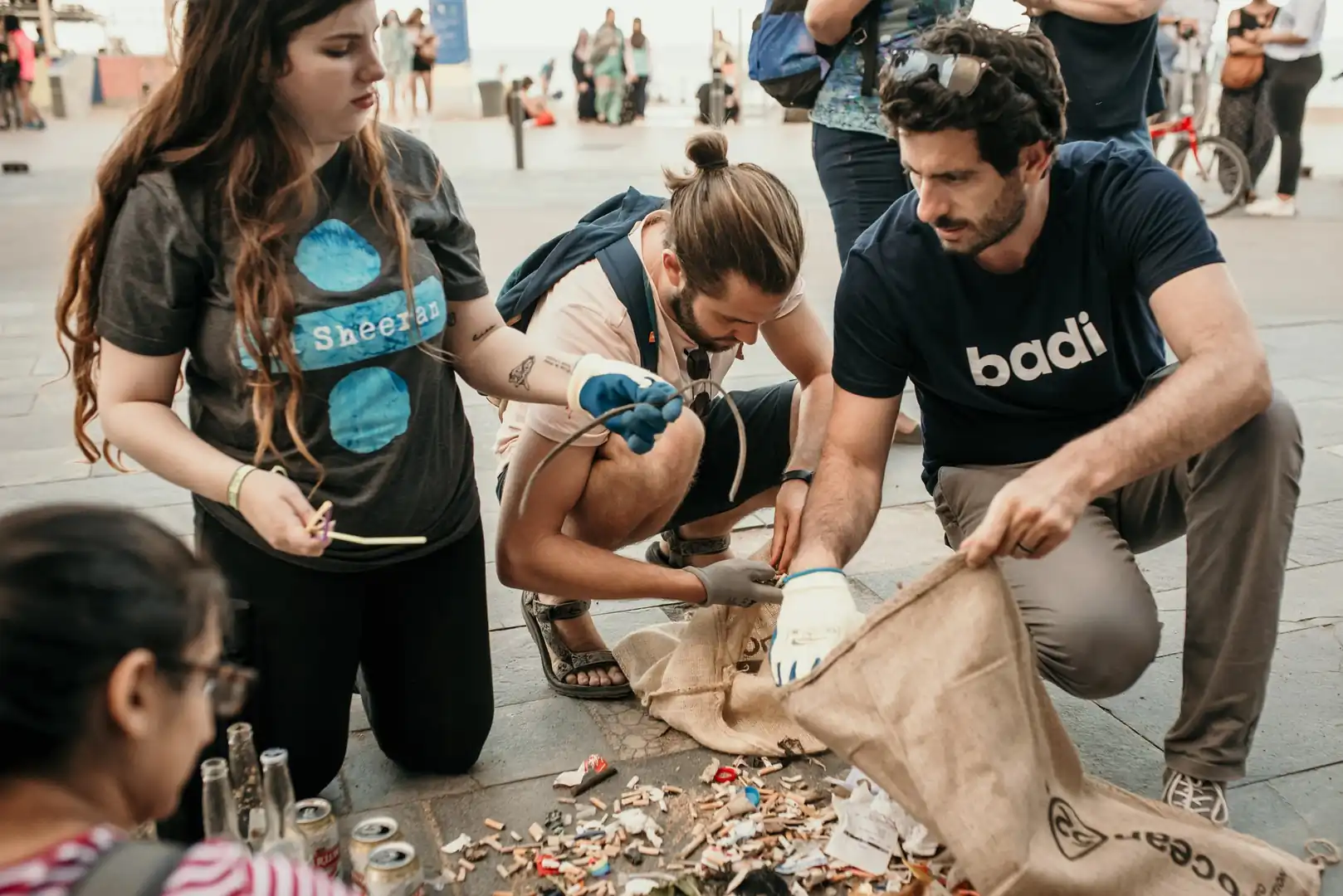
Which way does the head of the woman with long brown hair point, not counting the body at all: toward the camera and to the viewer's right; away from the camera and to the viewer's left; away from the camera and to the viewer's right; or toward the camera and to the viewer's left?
toward the camera and to the viewer's right

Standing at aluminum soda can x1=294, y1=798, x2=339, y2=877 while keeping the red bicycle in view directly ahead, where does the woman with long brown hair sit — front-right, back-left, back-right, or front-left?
front-left

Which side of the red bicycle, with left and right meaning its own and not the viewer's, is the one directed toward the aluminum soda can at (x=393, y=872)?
right

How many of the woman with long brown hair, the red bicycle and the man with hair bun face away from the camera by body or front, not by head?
0

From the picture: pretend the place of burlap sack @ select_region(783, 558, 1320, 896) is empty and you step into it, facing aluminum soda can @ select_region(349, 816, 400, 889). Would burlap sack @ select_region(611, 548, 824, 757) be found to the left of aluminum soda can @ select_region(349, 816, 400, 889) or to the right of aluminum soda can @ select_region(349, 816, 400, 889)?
right

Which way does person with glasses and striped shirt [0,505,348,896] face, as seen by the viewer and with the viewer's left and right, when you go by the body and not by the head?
facing away from the viewer and to the right of the viewer

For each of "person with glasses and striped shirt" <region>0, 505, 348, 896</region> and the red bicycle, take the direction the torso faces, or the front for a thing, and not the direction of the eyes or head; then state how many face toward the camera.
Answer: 0

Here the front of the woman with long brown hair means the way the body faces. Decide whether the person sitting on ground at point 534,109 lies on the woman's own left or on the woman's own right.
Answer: on the woman's own left

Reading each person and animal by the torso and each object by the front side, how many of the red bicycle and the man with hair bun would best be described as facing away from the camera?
0

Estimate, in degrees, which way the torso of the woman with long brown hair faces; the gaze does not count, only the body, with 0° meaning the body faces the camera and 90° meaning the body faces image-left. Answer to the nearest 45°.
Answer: approximately 315°

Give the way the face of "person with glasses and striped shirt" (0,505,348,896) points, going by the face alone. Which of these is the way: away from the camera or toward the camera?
away from the camera

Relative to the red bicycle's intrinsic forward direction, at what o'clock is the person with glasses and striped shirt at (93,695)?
The person with glasses and striped shirt is roughly at 3 o'clock from the red bicycle.

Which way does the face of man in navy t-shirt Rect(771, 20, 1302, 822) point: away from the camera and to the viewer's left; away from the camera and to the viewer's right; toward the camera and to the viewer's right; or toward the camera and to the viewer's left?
toward the camera and to the viewer's left

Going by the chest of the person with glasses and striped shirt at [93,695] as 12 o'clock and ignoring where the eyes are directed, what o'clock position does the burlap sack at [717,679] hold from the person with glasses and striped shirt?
The burlap sack is roughly at 12 o'clock from the person with glasses and striped shirt.
